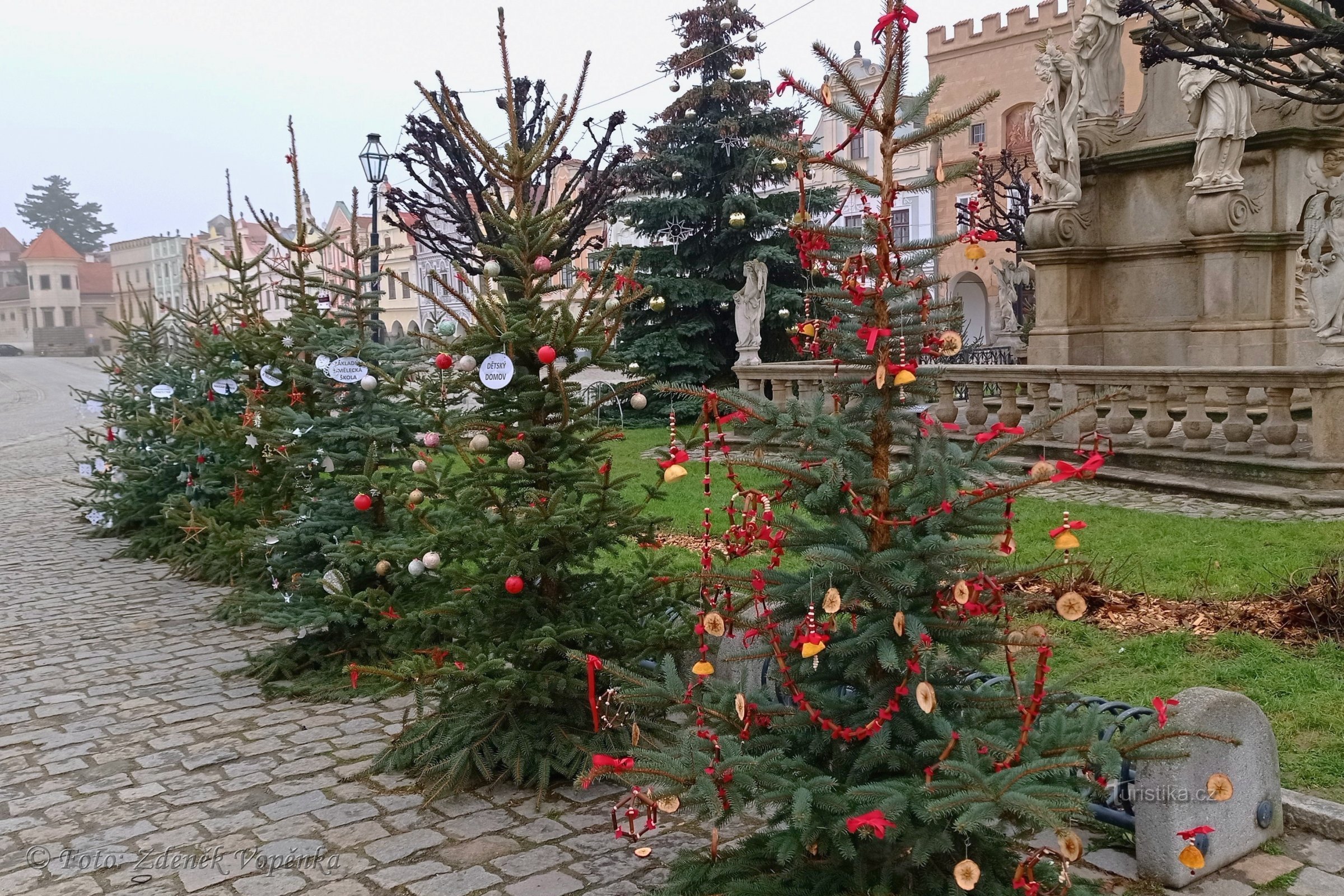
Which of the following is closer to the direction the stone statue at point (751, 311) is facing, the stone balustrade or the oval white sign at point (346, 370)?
the oval white sign

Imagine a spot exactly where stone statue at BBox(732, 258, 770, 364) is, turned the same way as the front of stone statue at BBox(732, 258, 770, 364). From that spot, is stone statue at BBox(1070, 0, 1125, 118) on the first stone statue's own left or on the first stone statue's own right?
on the first stone statue's own left

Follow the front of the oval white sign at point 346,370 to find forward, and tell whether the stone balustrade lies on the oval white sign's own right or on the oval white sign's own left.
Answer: on the oval white sign's own left

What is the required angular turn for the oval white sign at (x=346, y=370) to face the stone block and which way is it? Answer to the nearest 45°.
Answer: approximately 45° to its left

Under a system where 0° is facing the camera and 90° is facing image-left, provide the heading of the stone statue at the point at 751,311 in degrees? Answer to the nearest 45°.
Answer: approximately 45°

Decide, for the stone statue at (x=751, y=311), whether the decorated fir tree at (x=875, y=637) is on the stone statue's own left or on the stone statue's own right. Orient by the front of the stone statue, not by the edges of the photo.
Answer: on the stone statue's own left

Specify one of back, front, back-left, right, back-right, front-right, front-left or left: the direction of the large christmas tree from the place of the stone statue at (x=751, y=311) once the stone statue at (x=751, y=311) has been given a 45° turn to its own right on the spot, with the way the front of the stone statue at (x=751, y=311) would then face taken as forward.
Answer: right

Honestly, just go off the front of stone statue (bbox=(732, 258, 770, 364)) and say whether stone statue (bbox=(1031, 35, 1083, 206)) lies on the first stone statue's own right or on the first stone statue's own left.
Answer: on the first stone statue's own left
